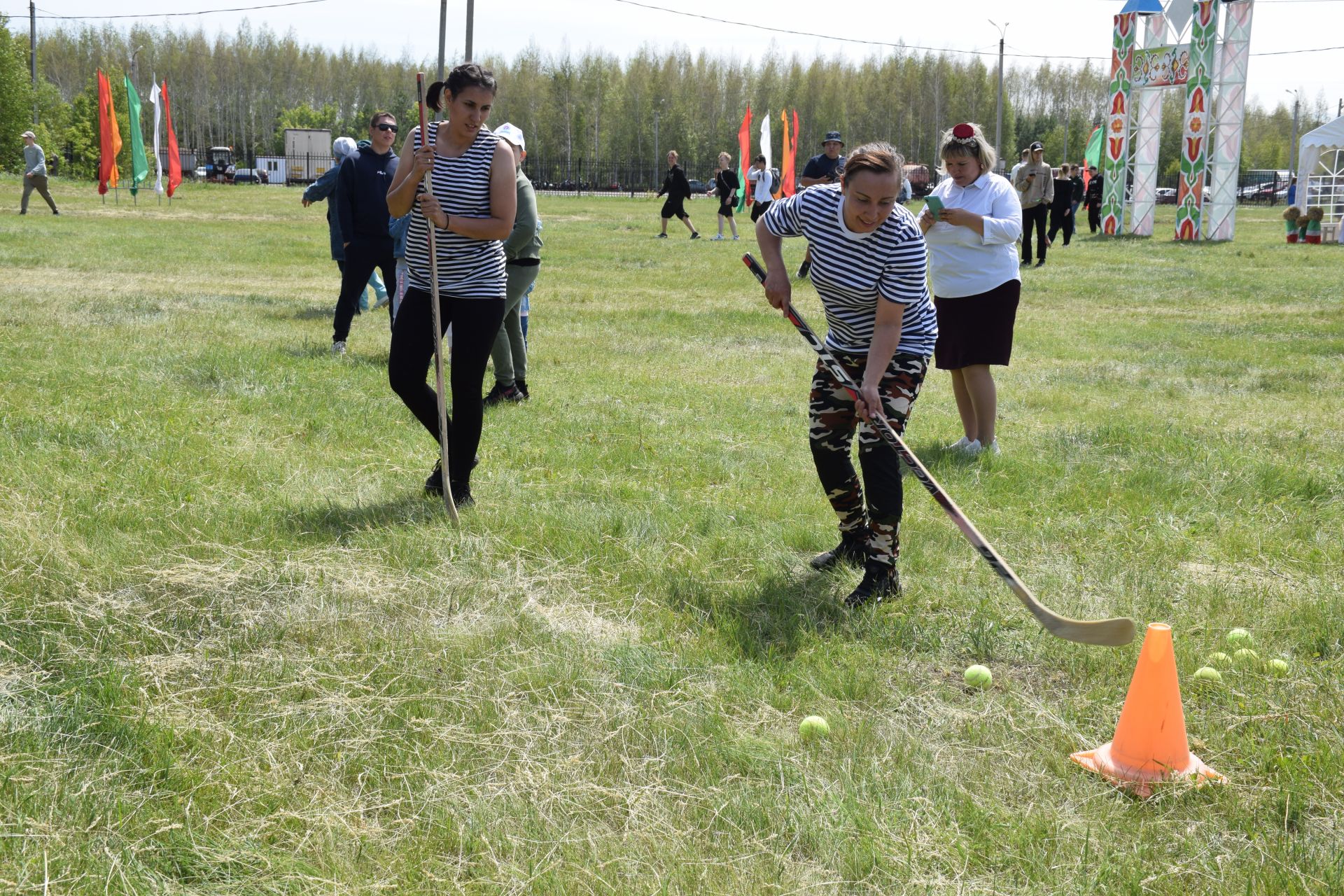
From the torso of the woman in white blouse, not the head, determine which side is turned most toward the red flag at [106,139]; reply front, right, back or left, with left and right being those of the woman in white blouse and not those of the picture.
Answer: right

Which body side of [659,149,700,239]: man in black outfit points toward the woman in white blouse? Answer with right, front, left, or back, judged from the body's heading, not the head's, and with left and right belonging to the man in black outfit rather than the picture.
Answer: left

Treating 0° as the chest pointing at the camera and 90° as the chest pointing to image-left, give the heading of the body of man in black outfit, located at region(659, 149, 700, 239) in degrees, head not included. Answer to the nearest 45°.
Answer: approximately 90°

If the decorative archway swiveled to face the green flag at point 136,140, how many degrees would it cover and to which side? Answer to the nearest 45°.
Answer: approximately 45° to its right

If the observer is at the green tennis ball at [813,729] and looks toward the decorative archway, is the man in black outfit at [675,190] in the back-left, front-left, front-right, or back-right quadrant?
front-left

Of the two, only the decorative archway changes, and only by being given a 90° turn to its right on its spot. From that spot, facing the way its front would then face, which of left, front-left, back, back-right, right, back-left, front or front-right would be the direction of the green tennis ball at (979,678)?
back-left

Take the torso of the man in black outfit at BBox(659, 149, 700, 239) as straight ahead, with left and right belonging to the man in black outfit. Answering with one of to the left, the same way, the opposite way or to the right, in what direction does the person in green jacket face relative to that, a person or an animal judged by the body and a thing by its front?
the same way

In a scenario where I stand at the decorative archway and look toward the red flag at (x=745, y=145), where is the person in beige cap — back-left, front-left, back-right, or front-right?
front-left

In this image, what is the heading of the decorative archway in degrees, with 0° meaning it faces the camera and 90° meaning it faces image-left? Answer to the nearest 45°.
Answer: approximately 45°

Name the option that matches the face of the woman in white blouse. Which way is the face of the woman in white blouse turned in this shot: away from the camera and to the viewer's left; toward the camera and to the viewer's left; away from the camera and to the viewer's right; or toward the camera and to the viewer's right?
toward the camera and to the viewer's left

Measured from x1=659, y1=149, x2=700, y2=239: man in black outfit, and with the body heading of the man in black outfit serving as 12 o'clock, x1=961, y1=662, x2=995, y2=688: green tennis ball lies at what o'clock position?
The green tennis ball is roughly at 9 o'clock from the man in black outfit.

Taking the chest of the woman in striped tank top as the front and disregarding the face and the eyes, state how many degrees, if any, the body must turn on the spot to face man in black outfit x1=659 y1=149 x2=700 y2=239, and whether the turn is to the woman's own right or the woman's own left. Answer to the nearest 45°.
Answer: approximately 180°
